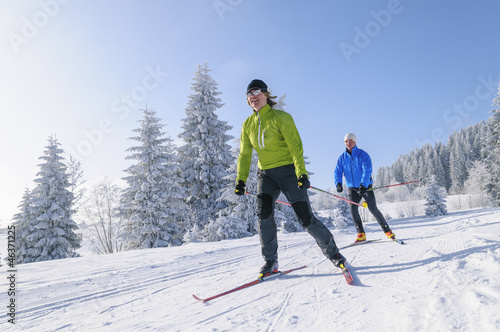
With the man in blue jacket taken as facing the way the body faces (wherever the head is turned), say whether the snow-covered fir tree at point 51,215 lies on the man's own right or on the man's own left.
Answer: on the man's own right

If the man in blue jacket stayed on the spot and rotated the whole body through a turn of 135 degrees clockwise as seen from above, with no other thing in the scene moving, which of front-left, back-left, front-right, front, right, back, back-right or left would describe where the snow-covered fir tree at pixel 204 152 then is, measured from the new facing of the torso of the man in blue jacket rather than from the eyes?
front-left

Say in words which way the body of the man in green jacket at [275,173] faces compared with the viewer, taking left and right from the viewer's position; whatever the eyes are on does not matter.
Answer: facing the viewer and to the left of the viewer

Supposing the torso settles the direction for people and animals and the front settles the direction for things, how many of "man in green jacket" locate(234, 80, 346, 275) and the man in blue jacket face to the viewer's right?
0

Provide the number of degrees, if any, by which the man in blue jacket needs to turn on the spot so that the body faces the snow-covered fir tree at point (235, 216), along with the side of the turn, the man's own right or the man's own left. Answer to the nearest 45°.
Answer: approximately 90° to the man's own right

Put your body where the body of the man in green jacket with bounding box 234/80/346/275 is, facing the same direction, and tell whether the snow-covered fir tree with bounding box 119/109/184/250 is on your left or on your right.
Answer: on your right

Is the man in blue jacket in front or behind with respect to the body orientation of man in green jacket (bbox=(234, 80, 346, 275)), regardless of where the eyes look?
behind

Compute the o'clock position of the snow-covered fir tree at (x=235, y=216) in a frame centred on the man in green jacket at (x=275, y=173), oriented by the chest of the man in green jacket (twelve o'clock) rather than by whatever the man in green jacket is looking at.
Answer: The snow-covered fir tree is roughly at 4 o'clock from the man in green jacket.

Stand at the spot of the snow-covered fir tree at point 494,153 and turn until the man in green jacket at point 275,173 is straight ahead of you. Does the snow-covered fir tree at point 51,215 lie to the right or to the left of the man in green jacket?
right

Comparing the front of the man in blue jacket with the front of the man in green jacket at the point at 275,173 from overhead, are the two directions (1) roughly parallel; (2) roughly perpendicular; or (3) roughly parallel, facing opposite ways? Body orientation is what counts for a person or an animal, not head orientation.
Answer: roughly parallel

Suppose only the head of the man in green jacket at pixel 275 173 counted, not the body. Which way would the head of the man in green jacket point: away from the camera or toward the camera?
toward the camera

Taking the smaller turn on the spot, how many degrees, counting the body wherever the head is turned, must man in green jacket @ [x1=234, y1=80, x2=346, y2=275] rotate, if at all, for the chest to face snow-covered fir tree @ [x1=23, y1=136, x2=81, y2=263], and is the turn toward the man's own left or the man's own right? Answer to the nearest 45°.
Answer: approximately 90° to the man's own right

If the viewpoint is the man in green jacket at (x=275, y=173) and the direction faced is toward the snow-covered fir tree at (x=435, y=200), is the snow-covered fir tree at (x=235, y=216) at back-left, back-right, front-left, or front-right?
front-left

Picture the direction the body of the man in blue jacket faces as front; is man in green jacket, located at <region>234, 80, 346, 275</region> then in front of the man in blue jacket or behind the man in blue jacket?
in front
